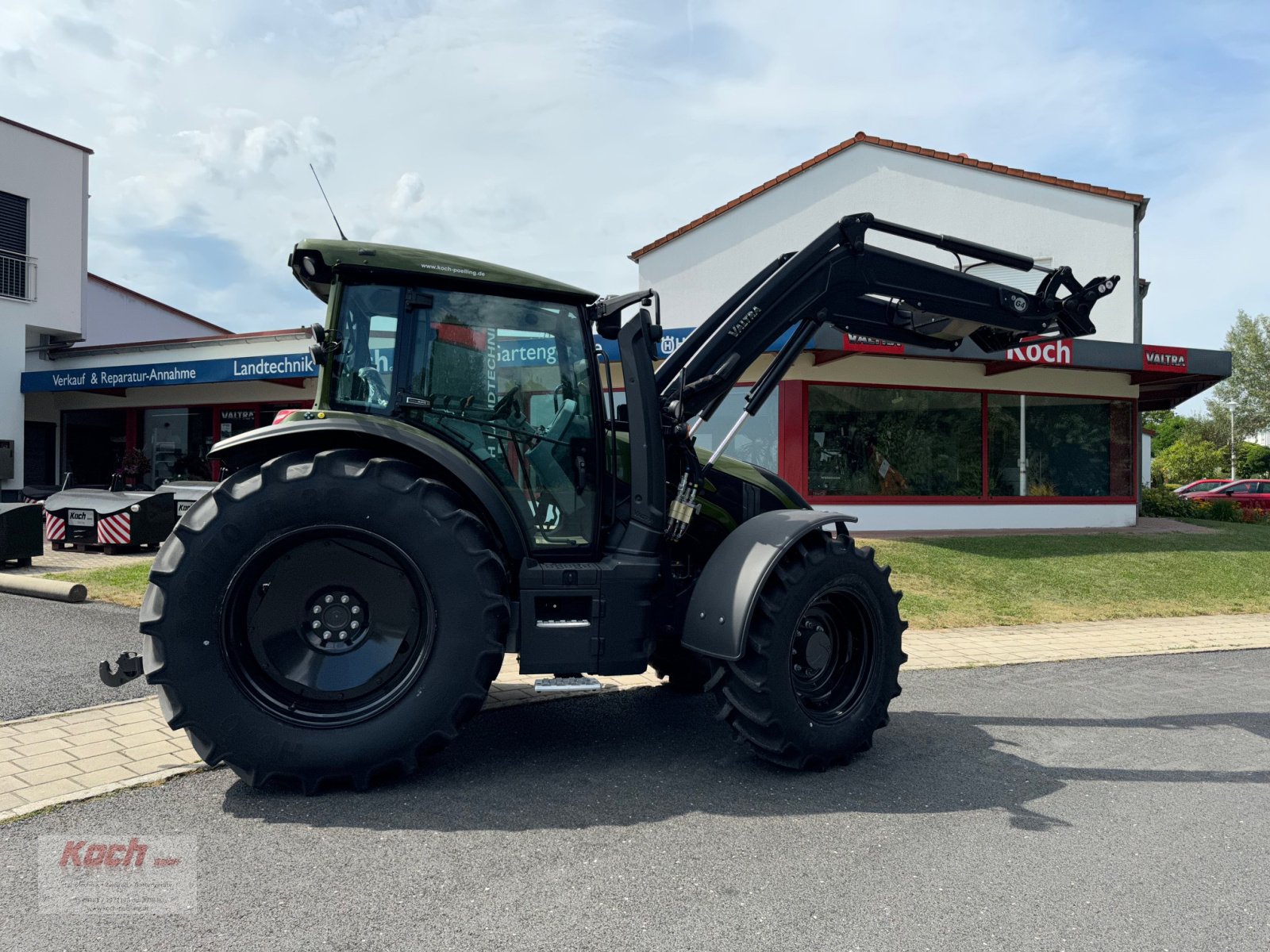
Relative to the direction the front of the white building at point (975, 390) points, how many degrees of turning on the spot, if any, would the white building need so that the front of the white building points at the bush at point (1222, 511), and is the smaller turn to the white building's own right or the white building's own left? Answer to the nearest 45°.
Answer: approximately 135° to the white building's own left

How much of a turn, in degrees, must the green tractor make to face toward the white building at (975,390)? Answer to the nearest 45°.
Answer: approximately 45° to its left

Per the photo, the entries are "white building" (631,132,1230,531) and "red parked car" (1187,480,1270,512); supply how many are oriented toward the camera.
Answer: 1

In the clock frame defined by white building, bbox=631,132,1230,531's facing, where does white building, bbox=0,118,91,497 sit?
white building, bbox=0,118,91,497 is roughly at 3 o'clock from white building, bbox=631,132,1230,531.

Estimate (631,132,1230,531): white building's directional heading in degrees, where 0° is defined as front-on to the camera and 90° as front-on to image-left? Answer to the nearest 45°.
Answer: approximately 0°

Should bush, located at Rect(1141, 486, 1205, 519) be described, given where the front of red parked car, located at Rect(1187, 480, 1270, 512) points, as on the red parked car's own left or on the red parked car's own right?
on the red parked car's own left

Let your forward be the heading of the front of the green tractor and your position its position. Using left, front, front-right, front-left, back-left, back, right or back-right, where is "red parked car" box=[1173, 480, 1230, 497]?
front-left

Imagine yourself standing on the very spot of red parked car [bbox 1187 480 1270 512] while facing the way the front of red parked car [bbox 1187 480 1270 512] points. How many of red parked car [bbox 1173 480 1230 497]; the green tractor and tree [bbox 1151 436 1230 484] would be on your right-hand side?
2

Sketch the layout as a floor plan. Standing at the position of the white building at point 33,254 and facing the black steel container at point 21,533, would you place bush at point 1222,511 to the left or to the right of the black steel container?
left

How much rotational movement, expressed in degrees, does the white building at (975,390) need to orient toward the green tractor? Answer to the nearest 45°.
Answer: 0° — it already faces it

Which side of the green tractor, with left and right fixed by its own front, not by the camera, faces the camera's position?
right

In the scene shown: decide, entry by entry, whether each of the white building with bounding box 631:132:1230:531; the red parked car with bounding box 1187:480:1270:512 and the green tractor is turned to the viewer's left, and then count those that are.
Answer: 1

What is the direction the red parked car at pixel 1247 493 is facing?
to the viewer's left

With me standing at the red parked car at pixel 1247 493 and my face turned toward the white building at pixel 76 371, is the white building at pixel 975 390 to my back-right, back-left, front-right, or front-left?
front-left

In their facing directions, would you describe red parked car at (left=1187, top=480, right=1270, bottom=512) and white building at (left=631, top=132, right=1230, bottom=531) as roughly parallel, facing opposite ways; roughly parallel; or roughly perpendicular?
roughly perpendicular

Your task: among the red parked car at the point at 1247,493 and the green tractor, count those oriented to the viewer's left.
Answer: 1

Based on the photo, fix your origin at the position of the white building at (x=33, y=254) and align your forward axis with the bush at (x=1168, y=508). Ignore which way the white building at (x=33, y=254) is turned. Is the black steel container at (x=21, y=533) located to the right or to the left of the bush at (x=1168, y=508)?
right
